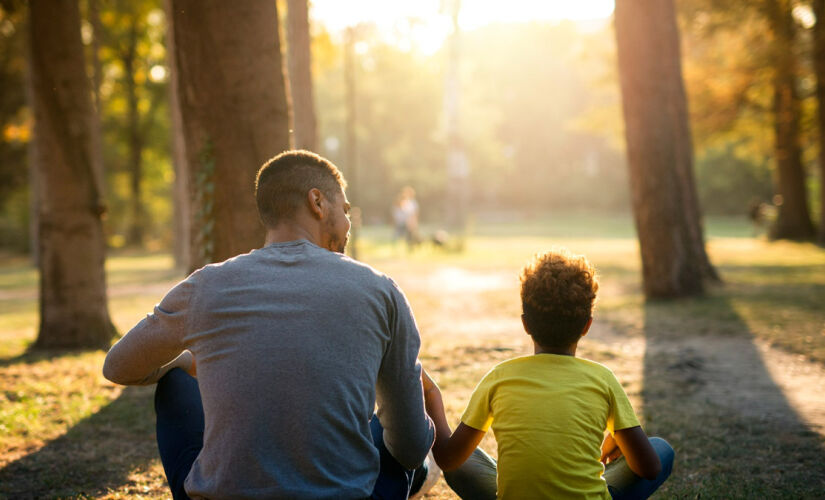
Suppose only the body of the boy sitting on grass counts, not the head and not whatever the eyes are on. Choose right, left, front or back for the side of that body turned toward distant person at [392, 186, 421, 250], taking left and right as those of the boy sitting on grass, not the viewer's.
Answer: front

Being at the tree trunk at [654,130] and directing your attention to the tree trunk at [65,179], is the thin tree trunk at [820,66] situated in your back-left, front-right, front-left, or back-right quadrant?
back-right

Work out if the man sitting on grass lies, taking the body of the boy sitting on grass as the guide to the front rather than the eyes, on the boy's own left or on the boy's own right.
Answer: on the boy's own left

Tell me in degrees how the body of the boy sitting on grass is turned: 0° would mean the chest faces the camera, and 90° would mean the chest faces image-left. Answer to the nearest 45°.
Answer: approximately 180°

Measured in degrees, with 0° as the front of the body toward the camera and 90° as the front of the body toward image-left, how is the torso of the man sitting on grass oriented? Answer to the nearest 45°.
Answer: approximately 180°

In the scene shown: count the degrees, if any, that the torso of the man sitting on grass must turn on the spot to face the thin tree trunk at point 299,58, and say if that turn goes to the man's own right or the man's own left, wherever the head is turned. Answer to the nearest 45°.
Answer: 0° — they already face it

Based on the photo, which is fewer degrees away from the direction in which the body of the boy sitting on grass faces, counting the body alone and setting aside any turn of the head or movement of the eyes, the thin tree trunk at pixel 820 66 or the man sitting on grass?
the thin tree trunk

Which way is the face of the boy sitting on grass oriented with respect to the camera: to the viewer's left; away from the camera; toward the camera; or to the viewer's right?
away from the camera

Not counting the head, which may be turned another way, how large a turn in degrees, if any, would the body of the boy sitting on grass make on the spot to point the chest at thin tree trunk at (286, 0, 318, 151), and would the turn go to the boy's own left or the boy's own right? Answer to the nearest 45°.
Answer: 0° — they already face it

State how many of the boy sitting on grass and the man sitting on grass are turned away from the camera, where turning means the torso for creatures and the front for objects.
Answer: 2

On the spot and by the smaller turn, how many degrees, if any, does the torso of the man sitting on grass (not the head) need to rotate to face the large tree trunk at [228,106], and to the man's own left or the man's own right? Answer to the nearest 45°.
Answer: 0° — they already face it
